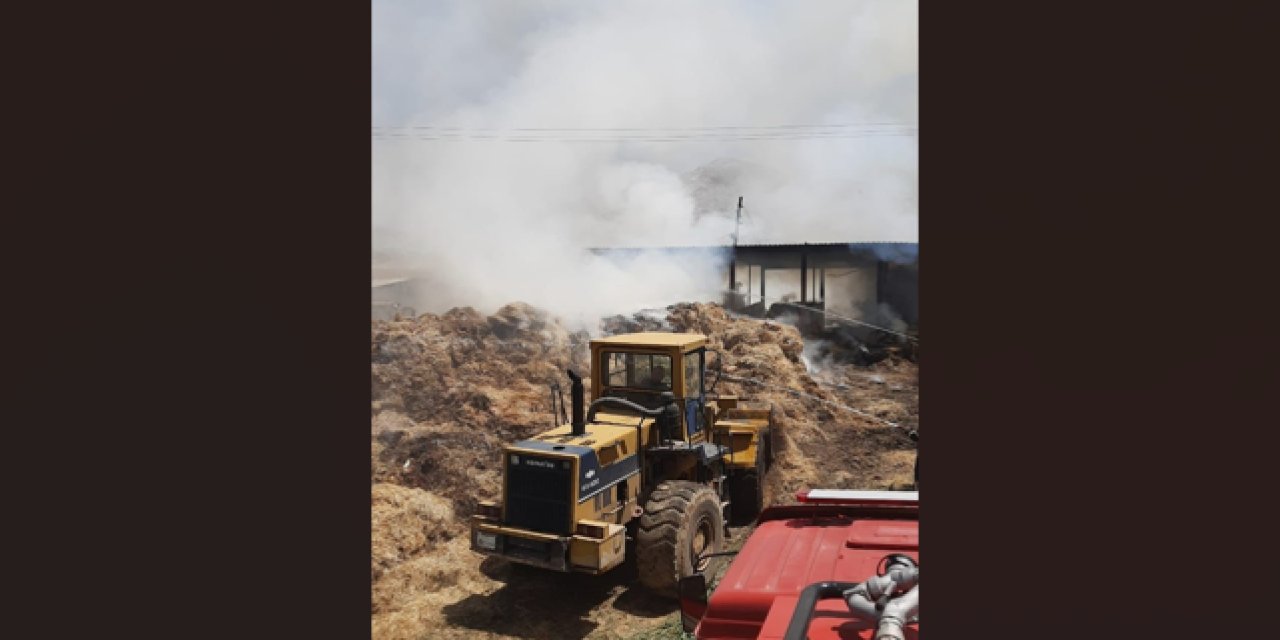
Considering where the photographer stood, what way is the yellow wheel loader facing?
facing away from the viewer and to the right of the viewer
